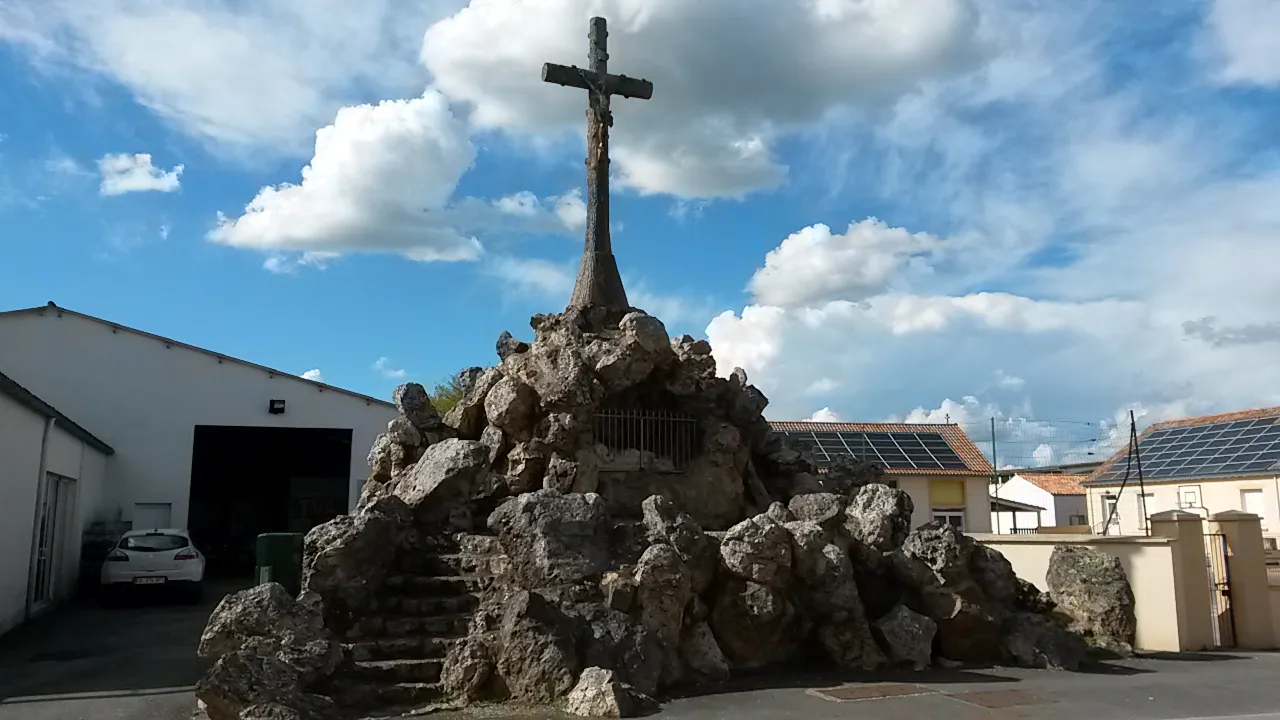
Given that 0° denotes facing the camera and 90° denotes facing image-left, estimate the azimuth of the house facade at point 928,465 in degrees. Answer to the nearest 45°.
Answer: approximately 0°

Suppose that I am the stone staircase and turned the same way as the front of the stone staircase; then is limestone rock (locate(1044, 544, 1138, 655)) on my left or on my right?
on my left

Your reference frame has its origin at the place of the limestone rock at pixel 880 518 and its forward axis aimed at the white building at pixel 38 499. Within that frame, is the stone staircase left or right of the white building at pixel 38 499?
left

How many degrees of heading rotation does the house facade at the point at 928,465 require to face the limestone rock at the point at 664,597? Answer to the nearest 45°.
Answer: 0° — it already faces it

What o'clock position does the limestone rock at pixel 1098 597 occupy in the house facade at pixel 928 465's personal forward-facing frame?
The limestone rock is roughly at 12 o'clock from the house facade.

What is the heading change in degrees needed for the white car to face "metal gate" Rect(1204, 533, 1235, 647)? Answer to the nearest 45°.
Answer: approximately 135° to its right

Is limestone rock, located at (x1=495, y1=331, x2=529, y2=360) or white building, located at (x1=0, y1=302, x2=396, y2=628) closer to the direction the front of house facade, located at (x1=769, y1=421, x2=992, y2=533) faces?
the limestone rock

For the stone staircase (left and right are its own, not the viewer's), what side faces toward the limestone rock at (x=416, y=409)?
back

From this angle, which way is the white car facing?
away from the camera

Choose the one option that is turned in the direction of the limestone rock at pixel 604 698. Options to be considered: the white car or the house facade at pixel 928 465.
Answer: the house facade

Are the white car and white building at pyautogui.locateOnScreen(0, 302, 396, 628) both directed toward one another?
yes

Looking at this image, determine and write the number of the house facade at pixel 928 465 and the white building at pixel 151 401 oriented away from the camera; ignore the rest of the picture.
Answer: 0

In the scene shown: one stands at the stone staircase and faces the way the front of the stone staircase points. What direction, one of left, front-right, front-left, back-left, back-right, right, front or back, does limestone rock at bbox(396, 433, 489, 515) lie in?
back

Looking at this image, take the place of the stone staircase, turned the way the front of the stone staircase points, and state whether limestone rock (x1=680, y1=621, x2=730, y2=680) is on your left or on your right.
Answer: on your left

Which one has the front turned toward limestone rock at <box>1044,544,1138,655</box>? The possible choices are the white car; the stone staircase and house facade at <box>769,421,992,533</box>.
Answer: the house facade
